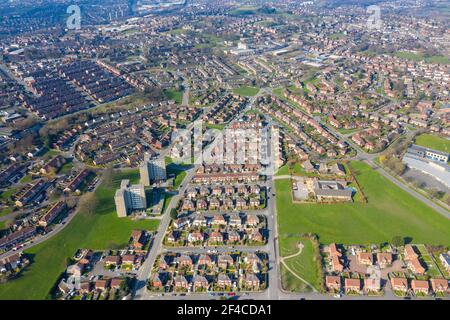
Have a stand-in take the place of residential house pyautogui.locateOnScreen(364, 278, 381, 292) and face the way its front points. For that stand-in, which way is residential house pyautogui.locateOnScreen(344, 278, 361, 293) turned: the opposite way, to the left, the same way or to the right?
the same way

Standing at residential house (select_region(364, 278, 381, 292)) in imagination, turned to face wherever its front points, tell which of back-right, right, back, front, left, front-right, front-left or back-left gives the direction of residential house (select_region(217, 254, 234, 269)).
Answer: right

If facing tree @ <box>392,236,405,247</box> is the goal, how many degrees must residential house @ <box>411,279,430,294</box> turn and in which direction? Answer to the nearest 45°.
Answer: approximately 135° to its right

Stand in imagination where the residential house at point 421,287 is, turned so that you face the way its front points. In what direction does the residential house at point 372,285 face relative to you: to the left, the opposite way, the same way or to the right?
the same way

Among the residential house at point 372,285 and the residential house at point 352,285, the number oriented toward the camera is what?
2

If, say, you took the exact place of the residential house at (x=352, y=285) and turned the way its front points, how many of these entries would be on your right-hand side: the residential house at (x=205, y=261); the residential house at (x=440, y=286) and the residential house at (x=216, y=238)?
2

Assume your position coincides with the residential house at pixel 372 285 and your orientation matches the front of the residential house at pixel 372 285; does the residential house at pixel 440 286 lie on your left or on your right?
on your left

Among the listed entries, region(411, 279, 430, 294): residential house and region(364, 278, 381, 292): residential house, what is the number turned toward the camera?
2

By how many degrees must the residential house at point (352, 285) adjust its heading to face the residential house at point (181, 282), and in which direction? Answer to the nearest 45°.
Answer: approximately 90° to its right

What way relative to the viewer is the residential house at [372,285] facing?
toward the camera

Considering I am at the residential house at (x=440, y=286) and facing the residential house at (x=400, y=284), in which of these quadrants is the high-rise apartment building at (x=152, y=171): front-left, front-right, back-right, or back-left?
front-right

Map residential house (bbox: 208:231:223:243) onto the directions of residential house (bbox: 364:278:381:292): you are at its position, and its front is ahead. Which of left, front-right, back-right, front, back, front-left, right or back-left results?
right

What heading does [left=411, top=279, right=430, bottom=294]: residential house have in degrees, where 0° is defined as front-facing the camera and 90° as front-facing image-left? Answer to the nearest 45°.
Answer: approximately 0°

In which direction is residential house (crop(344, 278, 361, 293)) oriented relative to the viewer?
toward the camera

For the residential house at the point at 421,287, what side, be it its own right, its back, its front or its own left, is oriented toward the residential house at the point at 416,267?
back

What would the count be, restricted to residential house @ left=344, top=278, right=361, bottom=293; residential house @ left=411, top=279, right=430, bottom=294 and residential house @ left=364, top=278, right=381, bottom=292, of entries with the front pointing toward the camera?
3

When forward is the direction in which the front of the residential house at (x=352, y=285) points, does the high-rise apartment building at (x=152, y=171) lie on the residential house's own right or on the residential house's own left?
on the residential house's own right
